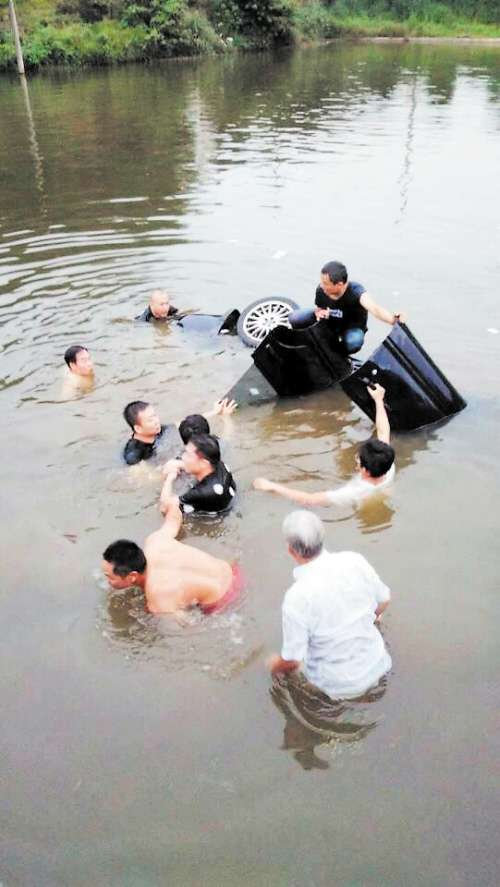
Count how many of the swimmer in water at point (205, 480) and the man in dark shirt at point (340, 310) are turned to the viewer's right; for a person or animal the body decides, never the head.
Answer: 0

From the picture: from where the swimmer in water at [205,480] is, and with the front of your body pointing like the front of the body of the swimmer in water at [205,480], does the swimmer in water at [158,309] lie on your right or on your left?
on your right

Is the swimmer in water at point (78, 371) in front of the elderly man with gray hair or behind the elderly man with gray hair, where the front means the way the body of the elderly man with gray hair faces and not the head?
in front

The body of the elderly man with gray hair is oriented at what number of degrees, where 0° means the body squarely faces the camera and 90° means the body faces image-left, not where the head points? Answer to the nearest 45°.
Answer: approximately 135°

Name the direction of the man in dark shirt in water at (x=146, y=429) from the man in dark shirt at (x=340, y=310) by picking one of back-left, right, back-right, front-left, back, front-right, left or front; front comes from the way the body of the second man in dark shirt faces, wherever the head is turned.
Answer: front

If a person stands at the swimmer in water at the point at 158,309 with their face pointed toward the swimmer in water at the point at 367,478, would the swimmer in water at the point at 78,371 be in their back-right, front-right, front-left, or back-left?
front-right

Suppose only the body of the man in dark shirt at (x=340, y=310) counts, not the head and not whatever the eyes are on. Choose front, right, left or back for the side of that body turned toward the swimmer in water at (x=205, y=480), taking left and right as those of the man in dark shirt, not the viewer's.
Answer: front

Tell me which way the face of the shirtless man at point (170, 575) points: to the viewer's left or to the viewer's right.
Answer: to the viewer's left

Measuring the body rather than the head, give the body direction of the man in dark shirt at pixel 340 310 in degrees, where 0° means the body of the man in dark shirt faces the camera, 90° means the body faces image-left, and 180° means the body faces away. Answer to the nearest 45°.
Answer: approximately 45°

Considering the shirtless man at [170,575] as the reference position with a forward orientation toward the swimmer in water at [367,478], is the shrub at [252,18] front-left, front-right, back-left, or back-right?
front-left

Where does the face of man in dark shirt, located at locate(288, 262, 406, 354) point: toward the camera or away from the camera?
toward the camera

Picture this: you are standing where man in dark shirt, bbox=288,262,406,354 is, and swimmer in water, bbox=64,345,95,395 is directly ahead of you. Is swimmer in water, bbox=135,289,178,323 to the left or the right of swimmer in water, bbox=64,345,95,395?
right

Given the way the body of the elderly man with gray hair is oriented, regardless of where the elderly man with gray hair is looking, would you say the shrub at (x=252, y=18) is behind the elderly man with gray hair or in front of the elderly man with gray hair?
in front
